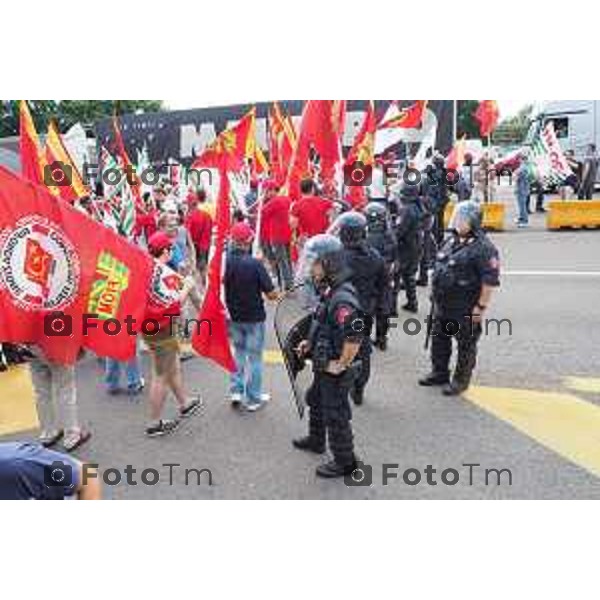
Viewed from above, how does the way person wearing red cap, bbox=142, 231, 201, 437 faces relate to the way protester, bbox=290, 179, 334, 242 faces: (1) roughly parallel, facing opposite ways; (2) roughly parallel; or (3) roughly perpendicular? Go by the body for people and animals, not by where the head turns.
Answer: roughly perpendicular

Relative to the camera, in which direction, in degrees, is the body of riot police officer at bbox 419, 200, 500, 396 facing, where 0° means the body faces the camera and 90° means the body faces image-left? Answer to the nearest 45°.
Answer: approximately 45°

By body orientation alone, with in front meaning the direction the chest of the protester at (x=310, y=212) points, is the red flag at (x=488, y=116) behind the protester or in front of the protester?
in front

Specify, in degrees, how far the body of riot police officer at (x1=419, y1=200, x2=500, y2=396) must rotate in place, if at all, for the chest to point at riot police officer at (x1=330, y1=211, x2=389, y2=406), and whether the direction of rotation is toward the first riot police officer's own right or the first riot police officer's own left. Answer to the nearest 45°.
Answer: approximately 45° to the first riot police officer's own right

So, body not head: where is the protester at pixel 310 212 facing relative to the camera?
away from the camera

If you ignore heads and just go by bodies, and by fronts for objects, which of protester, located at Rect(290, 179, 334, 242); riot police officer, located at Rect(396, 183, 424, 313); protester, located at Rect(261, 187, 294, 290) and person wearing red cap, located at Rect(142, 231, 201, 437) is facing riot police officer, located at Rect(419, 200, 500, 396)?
the person wearing red cap

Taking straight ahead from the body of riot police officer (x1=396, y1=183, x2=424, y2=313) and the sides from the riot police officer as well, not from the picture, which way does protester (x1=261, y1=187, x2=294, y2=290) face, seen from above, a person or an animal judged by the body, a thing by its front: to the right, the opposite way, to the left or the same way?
to the right

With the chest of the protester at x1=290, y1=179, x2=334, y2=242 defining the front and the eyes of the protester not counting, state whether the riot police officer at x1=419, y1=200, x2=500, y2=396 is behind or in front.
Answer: behind

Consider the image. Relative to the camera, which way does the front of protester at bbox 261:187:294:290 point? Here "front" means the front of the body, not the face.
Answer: away from the camera

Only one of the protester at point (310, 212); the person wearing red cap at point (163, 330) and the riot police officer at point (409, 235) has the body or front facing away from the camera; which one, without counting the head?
the protester

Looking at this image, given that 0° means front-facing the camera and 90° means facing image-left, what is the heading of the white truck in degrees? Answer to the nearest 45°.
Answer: approximately 90°

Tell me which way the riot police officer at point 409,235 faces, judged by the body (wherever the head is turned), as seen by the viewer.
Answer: to the viewer's left
